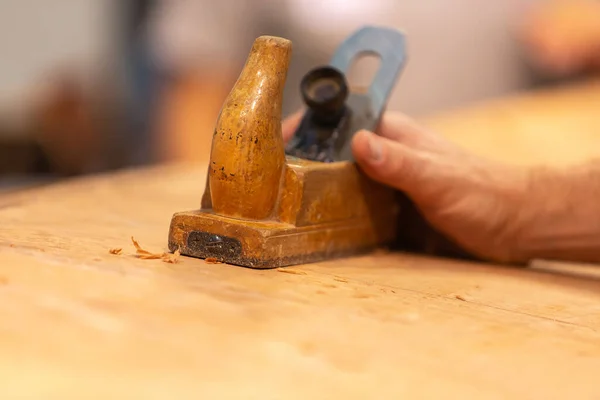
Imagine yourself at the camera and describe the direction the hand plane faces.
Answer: facing the viewer and to the left of the viewer
